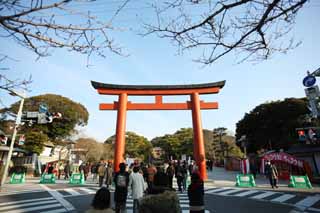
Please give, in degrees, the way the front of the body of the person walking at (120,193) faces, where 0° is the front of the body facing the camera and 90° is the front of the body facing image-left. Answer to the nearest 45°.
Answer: approximately 180°

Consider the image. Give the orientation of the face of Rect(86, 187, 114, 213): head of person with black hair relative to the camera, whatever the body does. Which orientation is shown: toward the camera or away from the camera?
away from the camera

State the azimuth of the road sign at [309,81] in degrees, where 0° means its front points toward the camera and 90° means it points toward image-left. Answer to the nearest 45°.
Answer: approximately 0°

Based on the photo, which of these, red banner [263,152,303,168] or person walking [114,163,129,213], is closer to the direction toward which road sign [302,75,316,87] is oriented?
the person walking

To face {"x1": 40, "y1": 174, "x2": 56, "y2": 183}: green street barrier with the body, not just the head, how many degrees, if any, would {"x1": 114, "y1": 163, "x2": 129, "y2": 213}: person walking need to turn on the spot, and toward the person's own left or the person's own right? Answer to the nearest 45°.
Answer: approximately 45° to the person's own left

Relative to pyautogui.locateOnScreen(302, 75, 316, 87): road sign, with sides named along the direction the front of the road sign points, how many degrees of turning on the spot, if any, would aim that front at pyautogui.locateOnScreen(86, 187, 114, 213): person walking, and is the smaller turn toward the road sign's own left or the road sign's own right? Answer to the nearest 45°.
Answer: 0° — it already faces them

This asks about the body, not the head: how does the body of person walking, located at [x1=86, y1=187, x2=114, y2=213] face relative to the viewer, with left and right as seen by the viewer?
facing away from the viewer
